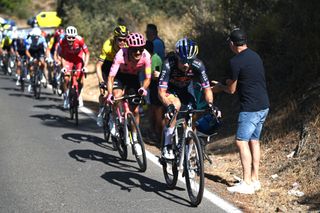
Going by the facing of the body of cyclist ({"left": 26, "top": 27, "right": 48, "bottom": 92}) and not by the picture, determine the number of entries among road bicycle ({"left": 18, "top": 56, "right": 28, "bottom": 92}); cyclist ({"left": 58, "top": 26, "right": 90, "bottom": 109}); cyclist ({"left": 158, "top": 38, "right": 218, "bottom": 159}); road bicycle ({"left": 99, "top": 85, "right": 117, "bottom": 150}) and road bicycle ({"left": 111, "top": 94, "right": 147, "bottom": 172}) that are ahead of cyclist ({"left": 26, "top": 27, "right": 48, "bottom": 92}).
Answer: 4

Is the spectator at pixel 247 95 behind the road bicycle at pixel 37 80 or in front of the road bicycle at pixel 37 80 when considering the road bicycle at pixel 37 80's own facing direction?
in front

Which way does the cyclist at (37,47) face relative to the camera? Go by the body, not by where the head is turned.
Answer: toward the camera

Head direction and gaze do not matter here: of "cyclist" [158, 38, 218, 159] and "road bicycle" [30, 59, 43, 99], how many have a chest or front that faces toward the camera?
2

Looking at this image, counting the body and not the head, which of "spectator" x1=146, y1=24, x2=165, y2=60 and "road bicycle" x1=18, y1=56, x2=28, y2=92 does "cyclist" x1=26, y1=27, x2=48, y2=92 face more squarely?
the spectator

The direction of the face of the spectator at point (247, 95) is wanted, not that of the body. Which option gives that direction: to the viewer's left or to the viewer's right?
to the viewer's left

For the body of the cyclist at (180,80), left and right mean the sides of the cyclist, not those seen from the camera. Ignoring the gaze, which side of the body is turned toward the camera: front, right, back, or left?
front

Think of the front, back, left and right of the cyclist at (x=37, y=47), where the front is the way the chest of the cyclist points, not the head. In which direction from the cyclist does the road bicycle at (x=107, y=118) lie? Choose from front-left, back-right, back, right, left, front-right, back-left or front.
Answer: front

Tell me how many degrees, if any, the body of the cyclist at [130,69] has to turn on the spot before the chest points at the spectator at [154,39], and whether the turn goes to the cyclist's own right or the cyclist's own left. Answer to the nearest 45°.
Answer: approximately 180°

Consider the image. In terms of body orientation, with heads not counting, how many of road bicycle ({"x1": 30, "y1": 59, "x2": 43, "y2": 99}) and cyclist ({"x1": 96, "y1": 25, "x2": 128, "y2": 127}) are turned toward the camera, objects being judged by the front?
2

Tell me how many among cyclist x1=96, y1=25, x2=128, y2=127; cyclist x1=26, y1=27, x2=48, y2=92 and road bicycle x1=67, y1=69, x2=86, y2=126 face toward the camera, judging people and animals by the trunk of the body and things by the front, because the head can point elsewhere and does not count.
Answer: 3

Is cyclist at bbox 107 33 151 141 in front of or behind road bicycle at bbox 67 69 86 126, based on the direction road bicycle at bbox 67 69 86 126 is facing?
in front

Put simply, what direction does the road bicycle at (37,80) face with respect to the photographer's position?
facing the viewer
